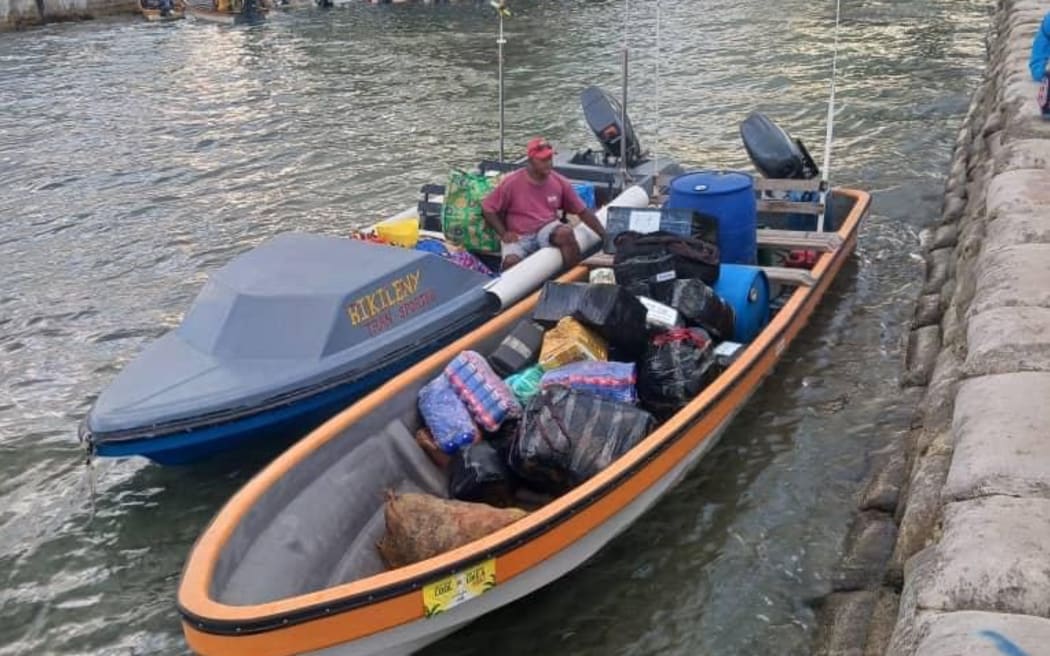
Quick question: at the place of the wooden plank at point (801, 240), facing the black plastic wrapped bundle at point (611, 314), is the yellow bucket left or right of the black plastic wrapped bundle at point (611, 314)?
right

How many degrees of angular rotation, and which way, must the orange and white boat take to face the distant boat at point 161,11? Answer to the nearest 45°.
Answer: approximately 135° to its right

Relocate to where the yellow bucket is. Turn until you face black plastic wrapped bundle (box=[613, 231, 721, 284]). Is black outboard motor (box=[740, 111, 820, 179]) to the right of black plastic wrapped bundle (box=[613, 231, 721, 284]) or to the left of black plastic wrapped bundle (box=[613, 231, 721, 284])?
left

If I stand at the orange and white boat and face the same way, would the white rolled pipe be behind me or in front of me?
behind

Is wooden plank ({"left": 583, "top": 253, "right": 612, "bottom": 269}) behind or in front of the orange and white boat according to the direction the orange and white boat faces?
behind

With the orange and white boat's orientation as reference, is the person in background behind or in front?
behind

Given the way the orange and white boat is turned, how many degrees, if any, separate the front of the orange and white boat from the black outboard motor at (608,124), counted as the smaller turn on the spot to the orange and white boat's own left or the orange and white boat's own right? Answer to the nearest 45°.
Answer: approximately 135° to the orange and white boat's own right

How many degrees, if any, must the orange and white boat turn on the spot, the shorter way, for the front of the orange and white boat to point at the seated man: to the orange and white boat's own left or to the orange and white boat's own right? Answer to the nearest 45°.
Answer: approximately 135° to the orange and white boat's own right

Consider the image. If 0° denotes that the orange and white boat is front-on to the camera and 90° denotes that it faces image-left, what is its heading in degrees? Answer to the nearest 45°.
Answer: approximately 45°
